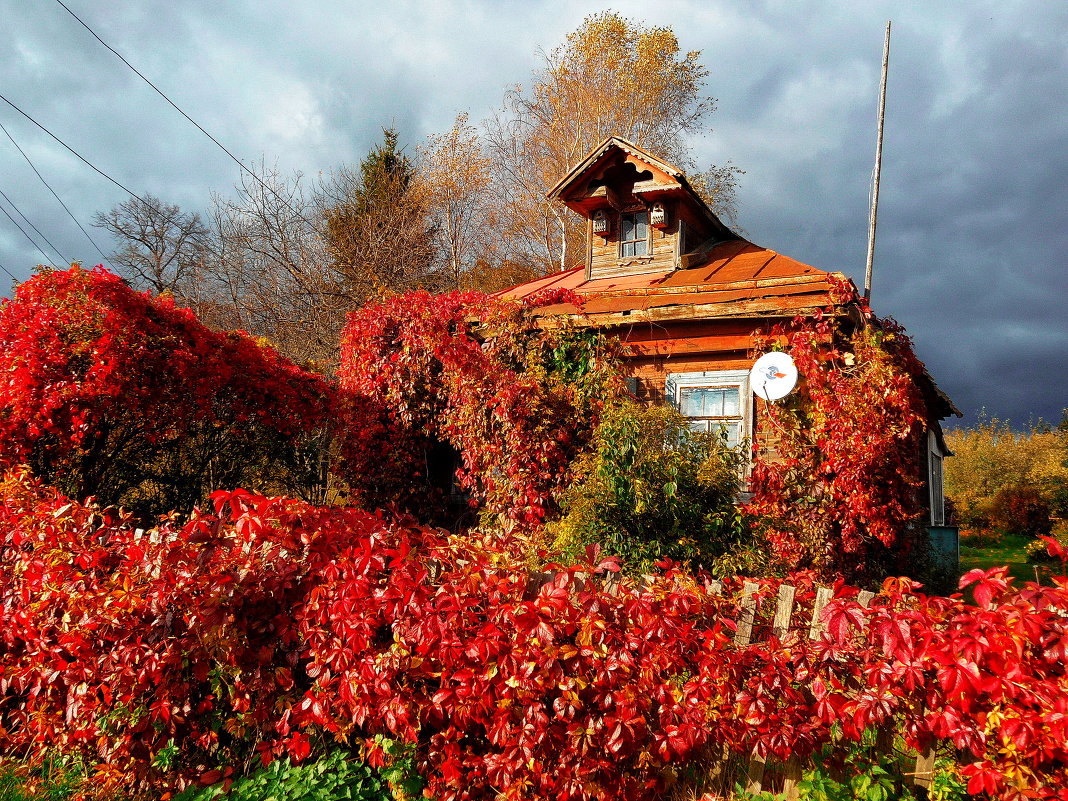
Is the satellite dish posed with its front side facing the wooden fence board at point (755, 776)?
yes

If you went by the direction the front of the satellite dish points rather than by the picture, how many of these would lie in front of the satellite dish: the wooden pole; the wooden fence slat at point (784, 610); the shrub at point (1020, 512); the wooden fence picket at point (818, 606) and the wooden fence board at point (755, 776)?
3

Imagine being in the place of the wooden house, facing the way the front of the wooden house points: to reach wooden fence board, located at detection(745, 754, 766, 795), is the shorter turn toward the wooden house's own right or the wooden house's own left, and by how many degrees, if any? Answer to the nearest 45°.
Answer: approximately 45° to the wooden house's own left

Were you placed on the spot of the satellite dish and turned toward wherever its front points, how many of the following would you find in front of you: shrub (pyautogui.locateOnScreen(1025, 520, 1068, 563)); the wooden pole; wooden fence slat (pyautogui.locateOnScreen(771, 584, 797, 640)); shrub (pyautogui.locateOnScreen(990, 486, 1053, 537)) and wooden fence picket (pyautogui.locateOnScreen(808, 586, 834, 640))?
2

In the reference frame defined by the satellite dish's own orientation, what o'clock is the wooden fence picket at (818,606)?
The wooden fence picket is roughly at 12 o'clock from the satellite dish.

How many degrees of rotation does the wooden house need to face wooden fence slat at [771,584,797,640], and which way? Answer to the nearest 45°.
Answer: approximately 45° to its left

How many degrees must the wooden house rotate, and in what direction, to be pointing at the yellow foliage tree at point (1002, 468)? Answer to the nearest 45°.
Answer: approximately 180°

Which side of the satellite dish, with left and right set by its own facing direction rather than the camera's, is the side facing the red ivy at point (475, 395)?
right

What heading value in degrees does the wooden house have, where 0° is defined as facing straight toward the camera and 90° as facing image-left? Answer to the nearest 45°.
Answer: approximately 45°

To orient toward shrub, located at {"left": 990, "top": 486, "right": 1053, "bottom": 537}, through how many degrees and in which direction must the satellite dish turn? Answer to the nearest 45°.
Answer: approximately 135° to its left

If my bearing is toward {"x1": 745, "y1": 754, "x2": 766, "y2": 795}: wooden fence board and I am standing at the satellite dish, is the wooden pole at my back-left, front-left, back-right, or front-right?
back-left

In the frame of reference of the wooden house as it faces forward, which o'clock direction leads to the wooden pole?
The wooden pole is roughly at 8 o'clock from the wooden house.

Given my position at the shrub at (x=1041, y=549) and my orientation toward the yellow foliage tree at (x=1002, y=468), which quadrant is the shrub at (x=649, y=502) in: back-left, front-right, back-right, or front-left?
back-left

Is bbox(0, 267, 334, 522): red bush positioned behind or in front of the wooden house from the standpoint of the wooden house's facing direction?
in front

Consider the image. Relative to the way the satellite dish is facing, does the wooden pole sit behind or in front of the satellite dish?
behind

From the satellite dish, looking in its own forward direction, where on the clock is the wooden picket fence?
The wooden picket fence is roughly at 12 o'clock from the satellite dish.

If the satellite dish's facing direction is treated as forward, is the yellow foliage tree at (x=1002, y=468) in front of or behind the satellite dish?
behind
